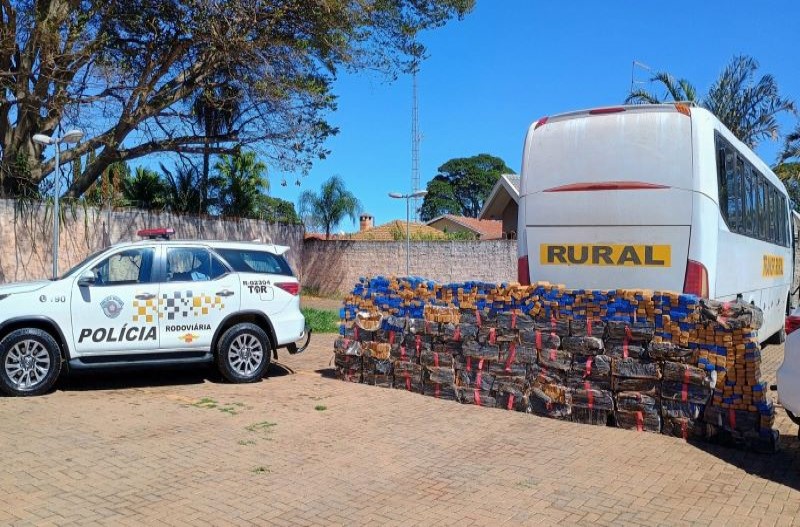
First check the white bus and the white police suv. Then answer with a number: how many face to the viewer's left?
1

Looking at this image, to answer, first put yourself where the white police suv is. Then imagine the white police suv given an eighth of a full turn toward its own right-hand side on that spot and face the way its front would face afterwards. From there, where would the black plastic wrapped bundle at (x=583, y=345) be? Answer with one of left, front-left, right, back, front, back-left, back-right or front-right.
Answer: back

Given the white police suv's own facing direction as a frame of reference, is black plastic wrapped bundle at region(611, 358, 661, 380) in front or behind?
behind

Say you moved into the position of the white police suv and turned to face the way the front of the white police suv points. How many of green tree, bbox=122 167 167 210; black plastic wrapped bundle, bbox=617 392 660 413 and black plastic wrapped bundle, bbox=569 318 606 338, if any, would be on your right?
1

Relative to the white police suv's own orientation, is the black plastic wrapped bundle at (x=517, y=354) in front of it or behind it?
behind

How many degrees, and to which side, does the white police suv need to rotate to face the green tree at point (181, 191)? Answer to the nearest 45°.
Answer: approximately 90° to its right

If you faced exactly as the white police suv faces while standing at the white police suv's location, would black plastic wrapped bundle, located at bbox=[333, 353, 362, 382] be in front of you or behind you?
behind

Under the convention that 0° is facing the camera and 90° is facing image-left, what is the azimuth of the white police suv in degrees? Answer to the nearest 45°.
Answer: approximately 90°

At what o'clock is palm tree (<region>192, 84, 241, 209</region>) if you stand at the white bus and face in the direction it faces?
The palm tree is roughly at 10 o'clock from the white bus.

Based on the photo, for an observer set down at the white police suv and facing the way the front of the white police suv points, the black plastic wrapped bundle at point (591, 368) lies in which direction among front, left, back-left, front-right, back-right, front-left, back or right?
back-left

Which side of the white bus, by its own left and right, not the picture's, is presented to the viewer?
back

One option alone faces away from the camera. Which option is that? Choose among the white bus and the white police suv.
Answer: the white bus
